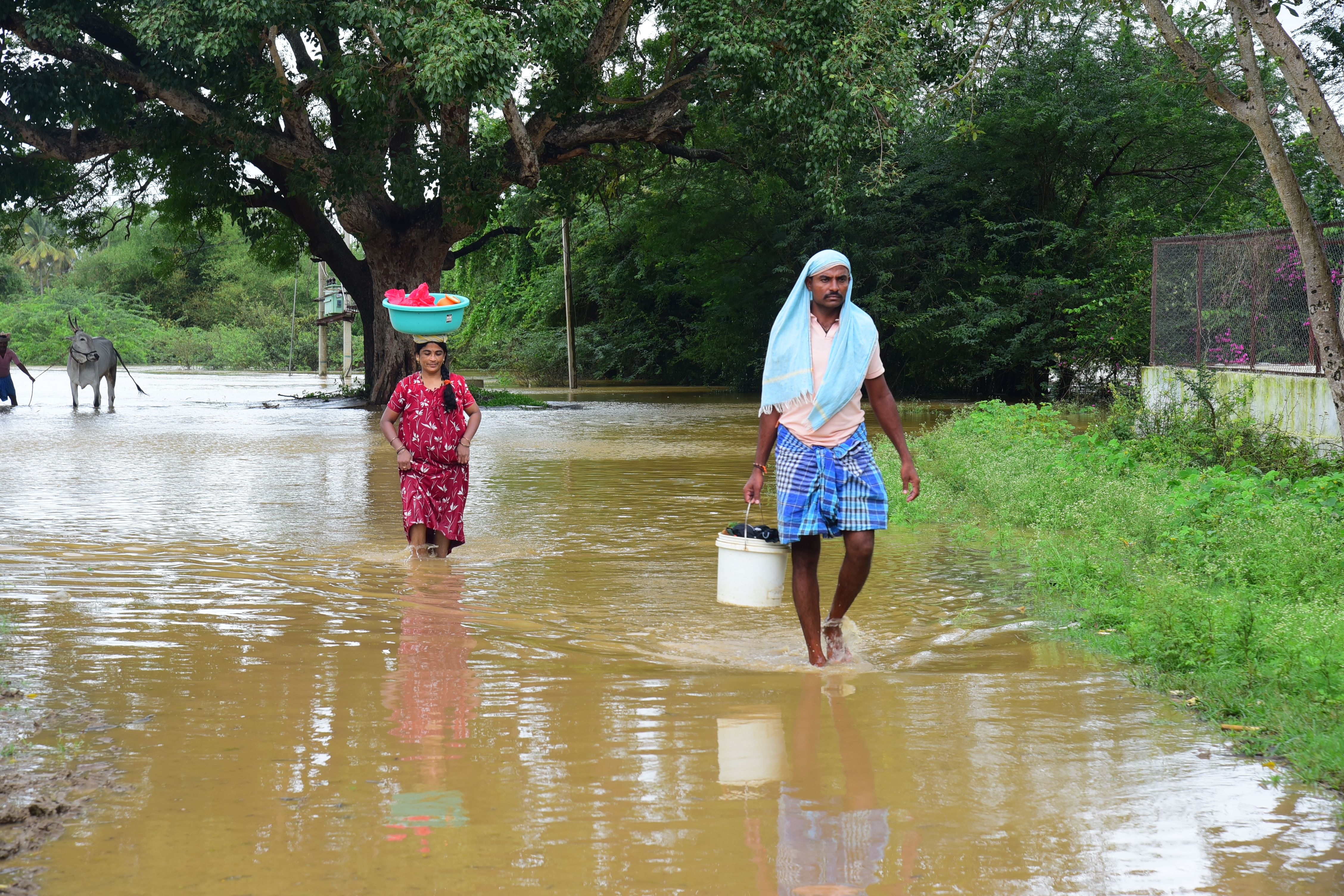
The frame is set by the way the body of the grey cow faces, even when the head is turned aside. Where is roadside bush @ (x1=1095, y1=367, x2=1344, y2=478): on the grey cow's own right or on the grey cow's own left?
on the grey cow's own left

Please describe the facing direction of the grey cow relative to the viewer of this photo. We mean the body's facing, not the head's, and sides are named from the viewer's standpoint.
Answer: facing the viewer and to the left of the viewer

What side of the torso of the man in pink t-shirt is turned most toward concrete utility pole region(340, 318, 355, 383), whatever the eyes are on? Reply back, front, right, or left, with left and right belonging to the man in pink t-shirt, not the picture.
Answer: back

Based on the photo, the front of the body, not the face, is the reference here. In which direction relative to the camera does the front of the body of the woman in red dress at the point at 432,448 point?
toward the camera

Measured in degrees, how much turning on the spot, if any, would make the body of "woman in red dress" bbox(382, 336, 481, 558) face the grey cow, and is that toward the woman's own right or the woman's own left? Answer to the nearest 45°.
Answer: approximately 180°

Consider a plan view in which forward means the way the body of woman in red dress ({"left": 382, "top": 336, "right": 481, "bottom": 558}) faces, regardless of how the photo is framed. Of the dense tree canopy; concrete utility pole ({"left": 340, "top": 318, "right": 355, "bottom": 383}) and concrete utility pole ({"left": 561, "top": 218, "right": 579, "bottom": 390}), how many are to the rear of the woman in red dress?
3

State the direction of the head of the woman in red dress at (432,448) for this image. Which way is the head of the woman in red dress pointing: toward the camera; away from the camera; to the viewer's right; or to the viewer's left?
toward the camera

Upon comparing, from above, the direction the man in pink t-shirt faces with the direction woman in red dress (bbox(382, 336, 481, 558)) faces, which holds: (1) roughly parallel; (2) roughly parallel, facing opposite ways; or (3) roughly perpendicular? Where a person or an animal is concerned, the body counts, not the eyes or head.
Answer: roughly parallel

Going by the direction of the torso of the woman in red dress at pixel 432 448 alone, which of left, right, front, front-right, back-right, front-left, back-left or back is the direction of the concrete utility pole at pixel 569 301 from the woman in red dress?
back

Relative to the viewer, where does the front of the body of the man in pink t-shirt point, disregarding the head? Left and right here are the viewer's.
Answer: facing the viewer

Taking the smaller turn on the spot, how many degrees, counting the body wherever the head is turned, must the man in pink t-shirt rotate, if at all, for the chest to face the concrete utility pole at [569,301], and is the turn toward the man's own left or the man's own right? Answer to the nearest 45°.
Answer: approximately 180°

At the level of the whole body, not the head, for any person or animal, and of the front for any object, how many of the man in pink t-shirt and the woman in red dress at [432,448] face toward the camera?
2

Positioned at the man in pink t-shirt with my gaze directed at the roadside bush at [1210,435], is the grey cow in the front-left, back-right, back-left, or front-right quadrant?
front-left
